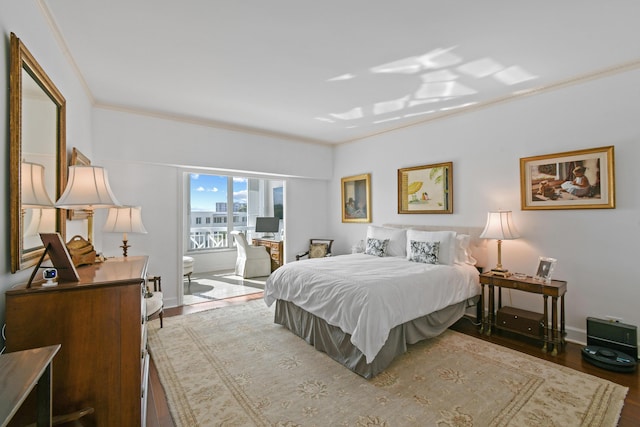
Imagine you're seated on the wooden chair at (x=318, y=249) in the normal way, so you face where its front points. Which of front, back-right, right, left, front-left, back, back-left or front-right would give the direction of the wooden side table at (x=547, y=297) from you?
left

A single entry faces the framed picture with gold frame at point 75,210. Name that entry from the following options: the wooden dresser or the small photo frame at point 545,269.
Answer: the small photo frame

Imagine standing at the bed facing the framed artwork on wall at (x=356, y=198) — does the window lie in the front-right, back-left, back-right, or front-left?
front-left

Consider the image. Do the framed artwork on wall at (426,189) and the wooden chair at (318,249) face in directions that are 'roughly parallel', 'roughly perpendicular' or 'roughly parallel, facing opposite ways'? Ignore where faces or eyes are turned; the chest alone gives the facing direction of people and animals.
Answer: roughly parallel

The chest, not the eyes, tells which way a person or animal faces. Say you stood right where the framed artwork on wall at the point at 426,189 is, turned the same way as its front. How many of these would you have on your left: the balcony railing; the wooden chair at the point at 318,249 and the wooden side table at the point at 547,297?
1

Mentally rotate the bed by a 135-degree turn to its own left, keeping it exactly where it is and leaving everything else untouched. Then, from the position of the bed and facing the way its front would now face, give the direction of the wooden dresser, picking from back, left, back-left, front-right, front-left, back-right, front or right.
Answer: back-right

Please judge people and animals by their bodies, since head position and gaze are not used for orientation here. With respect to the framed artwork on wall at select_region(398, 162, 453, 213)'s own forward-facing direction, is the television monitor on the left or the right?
on its right

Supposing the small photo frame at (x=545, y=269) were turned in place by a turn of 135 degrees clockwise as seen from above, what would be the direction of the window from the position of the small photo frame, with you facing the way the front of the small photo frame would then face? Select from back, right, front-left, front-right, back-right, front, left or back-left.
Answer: left

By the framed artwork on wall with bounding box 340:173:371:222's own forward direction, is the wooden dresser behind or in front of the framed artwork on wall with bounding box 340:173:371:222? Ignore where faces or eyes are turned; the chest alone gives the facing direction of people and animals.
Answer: in front

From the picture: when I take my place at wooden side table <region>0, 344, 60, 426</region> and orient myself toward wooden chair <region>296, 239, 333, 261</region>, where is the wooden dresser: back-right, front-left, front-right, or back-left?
front-left

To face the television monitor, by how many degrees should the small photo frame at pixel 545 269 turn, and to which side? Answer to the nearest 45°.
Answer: approximately 45° to its right

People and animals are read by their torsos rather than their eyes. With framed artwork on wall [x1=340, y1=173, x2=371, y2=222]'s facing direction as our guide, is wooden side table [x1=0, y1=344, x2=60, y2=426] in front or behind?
in front

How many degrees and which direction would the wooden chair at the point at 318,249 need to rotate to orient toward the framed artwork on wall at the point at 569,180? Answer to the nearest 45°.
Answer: approximately 90° to its left

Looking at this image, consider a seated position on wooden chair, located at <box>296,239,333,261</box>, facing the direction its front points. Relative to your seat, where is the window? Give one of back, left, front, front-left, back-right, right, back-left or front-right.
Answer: right

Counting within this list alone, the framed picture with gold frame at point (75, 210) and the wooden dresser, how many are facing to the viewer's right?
2

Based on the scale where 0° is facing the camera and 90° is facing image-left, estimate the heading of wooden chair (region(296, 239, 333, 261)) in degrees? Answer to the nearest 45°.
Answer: approximately 45°

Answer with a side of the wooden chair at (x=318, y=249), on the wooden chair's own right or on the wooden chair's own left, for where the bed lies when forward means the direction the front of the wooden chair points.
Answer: on the wooden chair's own left

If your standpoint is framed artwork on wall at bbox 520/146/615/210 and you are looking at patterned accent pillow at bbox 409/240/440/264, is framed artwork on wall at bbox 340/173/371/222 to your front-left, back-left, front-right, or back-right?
front-right

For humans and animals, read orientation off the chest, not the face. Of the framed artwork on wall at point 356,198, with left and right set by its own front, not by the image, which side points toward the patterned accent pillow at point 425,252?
left

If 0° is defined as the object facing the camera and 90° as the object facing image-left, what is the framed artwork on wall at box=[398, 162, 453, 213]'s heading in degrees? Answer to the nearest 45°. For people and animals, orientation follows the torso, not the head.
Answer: approximately 45°
